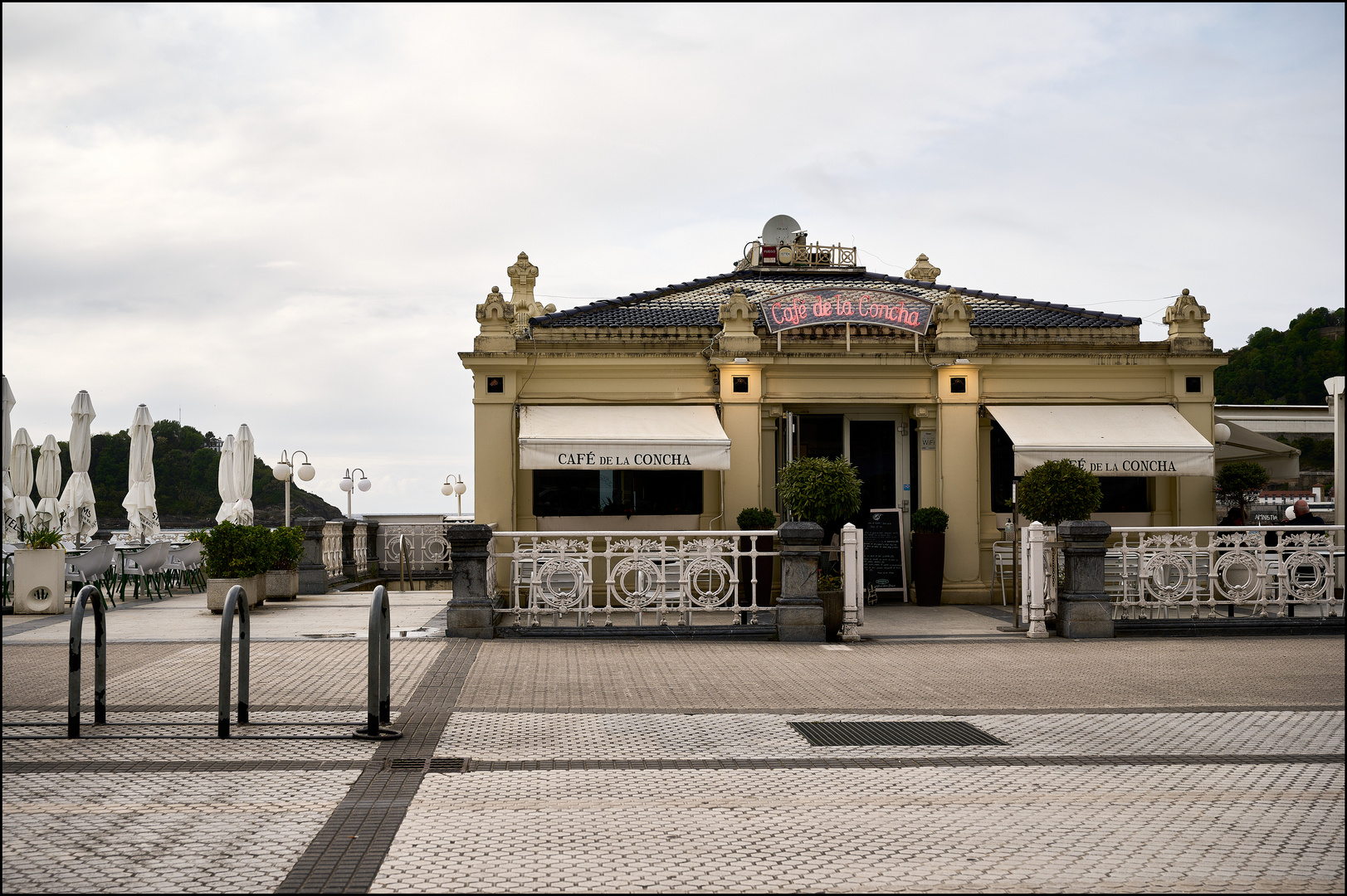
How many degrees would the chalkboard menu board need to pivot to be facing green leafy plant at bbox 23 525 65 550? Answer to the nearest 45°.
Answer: approximately 90° to its right

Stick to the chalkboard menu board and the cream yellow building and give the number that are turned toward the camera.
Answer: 2

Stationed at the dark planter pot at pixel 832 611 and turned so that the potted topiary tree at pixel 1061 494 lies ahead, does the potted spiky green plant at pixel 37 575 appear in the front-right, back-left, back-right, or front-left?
back-left

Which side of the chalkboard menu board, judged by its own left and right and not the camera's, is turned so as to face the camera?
front

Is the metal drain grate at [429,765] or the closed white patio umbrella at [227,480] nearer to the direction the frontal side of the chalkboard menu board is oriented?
the metal drain grate

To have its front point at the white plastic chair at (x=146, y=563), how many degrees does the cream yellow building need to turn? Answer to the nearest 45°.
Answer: approximately 90° to its right

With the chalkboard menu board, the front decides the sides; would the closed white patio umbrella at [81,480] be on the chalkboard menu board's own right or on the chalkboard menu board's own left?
on the chalkboard menu board's own right

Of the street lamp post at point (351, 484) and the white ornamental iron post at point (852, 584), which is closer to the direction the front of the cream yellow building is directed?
the white ornamental iron post

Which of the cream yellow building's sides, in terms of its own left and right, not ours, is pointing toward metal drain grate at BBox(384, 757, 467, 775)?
front

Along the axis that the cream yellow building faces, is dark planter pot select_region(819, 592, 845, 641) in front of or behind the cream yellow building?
in front

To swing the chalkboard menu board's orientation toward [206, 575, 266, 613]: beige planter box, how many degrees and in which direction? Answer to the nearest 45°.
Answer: approximately 90° to its right

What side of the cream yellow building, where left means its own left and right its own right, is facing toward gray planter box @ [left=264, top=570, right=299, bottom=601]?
right
